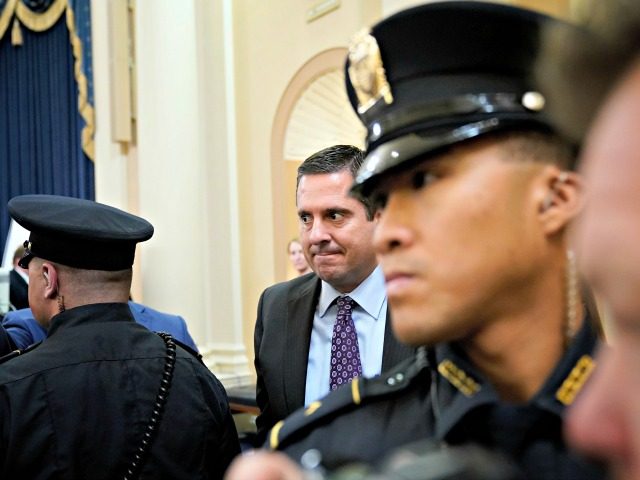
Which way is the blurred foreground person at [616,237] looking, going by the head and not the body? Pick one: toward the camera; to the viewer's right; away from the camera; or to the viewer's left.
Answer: to the viewer's left

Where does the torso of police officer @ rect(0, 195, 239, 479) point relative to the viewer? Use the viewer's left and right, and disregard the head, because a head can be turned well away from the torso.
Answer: facing away from the viewer and to the left of the viewer

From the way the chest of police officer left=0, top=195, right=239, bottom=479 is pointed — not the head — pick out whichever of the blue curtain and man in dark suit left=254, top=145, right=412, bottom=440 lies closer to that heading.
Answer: the blue curtain

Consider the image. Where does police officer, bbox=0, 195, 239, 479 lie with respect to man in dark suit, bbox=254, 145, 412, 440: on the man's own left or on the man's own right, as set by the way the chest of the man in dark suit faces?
on the man's own right

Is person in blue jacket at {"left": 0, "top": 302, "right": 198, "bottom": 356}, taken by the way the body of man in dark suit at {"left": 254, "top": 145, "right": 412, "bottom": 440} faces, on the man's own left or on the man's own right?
on the man's own right

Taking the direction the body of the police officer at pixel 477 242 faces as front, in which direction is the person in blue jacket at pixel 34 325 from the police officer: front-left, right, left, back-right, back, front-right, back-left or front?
right

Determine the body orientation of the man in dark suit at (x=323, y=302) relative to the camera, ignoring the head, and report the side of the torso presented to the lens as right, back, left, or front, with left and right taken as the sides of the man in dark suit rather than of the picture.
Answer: front

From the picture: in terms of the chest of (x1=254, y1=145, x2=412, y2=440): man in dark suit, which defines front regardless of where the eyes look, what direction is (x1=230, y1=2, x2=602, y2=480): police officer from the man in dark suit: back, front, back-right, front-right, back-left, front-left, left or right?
front

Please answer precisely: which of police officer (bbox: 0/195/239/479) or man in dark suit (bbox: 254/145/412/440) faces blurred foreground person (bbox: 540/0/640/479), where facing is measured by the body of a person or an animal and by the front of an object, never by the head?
the man in dark suit

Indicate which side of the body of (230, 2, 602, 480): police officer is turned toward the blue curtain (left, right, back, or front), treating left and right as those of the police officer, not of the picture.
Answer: right
